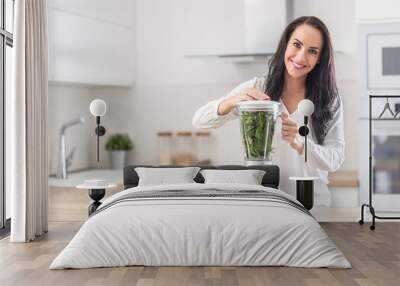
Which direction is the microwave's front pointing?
toward the camera

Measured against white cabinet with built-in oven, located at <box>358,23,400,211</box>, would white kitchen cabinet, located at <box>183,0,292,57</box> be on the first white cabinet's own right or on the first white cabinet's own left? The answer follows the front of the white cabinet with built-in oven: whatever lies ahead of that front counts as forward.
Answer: on the first white cabinet's own right

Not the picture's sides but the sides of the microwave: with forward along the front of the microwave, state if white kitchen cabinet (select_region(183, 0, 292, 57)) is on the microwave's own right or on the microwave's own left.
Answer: on the microwave's own right
